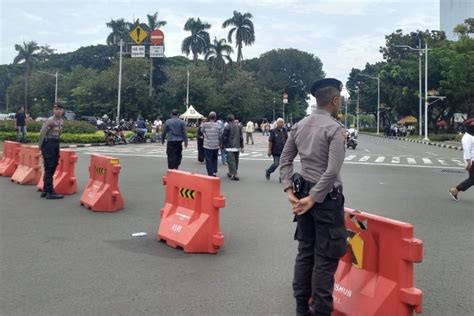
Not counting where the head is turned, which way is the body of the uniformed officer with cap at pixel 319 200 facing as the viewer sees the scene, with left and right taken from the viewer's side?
facing away from the viewer and to the right of the viewer

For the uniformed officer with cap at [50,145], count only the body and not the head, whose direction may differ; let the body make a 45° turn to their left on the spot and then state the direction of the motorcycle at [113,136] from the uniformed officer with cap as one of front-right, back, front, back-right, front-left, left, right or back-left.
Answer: front-left

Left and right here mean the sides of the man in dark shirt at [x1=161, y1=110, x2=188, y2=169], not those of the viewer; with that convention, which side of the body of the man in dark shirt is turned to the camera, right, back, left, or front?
back

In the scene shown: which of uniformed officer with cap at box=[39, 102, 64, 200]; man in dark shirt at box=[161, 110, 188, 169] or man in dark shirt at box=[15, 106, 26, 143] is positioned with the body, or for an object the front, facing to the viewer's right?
the uniformed officer with cap

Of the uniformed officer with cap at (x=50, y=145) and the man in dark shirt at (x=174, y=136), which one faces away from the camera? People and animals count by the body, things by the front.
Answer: the man in dark shirt

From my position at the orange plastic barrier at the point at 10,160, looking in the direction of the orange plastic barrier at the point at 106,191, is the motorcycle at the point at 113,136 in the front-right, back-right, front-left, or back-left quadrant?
back-left

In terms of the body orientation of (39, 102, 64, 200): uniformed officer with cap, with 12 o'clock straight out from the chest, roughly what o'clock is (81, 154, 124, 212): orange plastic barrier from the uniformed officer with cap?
The orange plastic barrier is roughly at 2 o'clock from the uniformed officer with cap.

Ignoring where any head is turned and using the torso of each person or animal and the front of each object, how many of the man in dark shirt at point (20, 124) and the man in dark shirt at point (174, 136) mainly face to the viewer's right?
0

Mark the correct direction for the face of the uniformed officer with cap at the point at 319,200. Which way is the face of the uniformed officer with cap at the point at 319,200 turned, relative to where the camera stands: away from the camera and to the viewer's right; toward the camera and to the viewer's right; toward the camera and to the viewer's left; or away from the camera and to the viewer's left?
away from the camera and to the viewer's right

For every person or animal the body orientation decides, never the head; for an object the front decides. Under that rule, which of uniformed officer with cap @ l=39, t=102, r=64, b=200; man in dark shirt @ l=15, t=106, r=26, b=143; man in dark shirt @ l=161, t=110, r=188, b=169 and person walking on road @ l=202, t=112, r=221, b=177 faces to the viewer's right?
the uniformed officer with cap

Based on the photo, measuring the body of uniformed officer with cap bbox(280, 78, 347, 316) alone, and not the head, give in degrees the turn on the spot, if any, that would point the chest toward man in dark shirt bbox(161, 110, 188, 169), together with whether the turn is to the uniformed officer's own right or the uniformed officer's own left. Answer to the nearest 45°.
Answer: approximately 45° to the uniformed officer's own left
